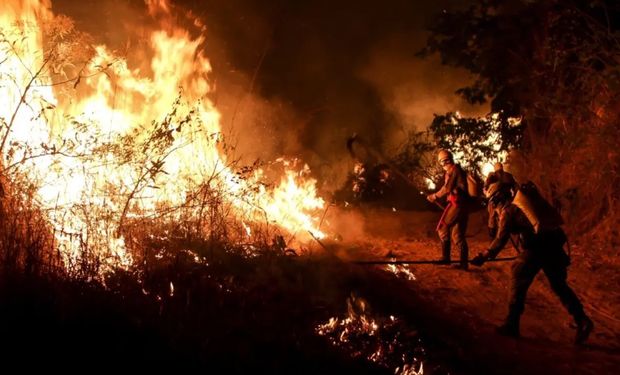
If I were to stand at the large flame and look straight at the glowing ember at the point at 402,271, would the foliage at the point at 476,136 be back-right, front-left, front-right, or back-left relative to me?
front-left

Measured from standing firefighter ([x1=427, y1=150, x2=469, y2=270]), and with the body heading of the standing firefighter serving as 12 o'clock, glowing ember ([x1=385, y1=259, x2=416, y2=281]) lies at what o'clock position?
The glowing ember is roughly at 11 o'clock from the standing firefighter.

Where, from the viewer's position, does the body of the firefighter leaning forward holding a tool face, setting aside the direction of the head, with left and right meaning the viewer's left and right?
facing to the left of the viewer

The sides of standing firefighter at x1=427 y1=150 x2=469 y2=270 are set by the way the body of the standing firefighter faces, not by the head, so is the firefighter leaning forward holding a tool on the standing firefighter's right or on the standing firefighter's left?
on the standing firefighter's left

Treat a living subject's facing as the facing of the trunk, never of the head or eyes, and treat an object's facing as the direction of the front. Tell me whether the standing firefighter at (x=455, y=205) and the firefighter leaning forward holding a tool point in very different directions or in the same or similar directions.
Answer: same or similar directions

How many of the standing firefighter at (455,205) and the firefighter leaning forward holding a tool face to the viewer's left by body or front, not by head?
2

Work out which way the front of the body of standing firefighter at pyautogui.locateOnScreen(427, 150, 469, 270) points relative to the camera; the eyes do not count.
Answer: to the viewer's left

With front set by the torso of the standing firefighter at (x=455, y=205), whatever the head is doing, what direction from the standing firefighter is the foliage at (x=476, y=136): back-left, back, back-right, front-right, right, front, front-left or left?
right

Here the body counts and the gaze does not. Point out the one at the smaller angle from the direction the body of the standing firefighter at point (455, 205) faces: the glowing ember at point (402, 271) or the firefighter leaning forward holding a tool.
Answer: the glowing ember

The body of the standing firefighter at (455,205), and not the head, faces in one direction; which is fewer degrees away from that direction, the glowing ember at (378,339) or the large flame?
the large flame

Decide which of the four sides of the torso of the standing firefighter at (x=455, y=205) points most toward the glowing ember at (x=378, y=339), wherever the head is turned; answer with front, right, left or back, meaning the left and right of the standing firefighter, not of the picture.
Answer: left
